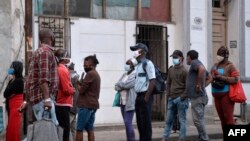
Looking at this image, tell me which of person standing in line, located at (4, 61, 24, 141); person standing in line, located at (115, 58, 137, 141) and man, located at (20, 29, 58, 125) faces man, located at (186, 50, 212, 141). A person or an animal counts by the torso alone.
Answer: man, located at (20, 29, 58, 125)

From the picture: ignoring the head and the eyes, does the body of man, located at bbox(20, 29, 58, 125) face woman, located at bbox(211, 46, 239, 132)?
yes

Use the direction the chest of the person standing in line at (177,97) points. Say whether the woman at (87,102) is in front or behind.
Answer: in front

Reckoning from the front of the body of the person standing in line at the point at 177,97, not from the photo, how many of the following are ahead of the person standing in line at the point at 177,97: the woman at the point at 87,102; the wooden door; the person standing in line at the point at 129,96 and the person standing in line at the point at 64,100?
3

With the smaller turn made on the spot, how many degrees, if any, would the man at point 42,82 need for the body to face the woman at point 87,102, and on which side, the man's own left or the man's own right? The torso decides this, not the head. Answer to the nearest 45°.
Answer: approximately 45° to the man's own left

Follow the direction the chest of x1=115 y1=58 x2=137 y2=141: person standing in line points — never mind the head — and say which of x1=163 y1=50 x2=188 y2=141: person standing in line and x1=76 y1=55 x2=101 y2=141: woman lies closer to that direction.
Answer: the woman

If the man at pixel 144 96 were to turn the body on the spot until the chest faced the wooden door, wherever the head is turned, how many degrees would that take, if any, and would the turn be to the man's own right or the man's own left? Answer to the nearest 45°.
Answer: approximately 135° to the man's own right
